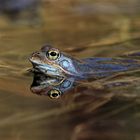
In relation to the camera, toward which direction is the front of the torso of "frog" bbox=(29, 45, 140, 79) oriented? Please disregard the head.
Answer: to the viewer's left
